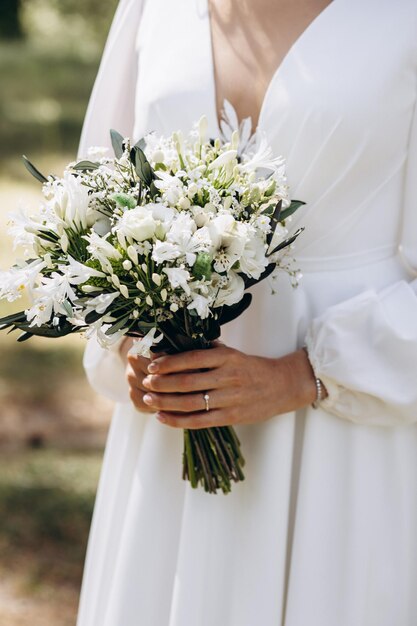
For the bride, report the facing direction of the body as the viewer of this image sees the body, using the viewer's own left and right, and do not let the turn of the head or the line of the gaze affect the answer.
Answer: facing the viewer and to the left of the viewer
